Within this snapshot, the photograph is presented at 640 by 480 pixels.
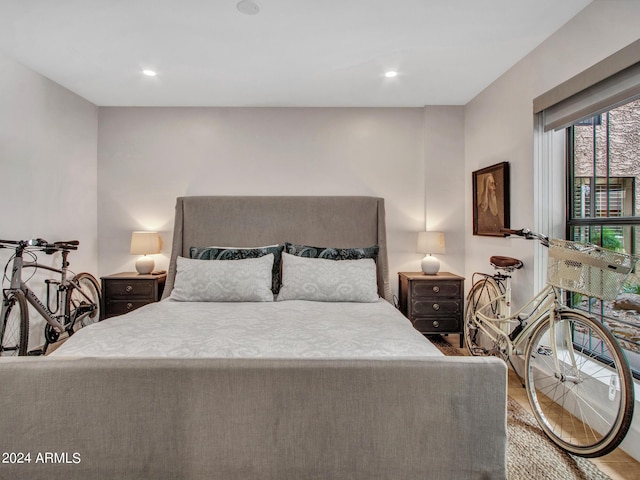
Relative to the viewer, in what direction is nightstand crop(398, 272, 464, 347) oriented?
toward the camera

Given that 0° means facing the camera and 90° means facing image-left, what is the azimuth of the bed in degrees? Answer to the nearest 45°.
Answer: approximately 0°

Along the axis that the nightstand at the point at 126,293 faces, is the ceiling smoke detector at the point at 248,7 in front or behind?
in front

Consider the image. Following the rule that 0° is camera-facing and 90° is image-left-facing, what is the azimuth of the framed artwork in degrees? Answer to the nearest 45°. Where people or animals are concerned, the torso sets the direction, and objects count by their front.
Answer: approximately 45°

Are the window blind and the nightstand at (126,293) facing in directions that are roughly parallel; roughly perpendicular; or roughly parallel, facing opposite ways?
roughly perpendicular

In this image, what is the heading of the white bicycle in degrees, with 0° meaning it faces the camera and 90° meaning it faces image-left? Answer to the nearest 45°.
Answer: approximately 315°

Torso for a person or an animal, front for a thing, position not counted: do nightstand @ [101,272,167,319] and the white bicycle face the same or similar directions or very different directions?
same or similar directions

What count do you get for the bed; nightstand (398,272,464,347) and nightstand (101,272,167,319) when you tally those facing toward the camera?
3

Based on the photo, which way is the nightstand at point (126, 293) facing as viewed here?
toward the camera

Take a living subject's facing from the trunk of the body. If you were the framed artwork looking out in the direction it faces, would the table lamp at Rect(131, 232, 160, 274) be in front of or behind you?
in front

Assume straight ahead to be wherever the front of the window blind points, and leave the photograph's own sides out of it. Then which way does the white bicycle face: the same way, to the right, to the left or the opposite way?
to the left

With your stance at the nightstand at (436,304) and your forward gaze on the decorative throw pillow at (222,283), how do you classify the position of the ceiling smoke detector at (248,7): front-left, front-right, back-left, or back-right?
front-left

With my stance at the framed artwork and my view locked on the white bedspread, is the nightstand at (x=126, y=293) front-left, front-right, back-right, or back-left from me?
front-right

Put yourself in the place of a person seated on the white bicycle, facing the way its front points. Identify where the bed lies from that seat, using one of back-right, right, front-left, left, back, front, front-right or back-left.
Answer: right

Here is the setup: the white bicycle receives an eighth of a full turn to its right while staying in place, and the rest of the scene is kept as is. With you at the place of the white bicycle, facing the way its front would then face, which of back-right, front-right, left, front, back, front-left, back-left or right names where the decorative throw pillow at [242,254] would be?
right

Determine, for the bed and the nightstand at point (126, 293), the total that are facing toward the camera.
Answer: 2
